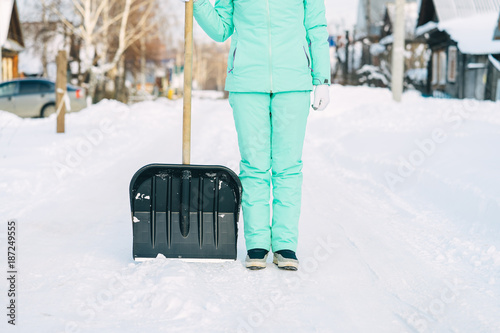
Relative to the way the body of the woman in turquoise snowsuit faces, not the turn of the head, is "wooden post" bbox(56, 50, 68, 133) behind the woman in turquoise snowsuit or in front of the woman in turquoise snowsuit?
behind

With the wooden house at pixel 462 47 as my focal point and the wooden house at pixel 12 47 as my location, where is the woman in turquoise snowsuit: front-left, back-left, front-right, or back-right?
front-right

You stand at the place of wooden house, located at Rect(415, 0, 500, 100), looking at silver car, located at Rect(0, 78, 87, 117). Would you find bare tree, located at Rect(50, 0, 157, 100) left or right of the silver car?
right

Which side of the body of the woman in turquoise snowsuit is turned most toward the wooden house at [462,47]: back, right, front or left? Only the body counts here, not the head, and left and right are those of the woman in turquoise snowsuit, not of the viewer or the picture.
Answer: back

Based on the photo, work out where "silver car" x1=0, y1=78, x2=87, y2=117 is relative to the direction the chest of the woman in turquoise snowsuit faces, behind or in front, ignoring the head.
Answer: behind

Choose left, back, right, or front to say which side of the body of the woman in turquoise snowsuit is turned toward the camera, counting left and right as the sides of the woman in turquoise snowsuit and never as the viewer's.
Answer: front

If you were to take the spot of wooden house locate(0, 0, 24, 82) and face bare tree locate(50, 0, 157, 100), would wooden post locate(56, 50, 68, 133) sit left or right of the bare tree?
right

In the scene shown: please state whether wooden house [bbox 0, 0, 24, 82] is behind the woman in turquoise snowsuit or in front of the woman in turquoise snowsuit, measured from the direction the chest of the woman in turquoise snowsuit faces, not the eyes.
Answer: behind

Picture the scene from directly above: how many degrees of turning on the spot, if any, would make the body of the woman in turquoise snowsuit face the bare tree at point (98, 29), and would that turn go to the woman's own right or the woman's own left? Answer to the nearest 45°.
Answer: approximately 180°
